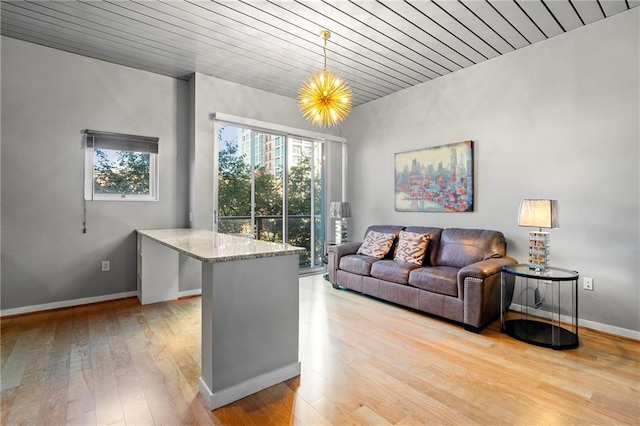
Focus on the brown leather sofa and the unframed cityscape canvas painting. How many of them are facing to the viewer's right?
0

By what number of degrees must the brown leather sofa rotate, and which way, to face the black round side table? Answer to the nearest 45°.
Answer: approximately 135° to its left

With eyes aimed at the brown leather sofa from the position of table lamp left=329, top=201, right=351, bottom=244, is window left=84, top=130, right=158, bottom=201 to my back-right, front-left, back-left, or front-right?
back-right

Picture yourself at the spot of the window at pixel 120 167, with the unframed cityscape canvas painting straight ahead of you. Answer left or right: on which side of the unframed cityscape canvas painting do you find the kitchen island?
right

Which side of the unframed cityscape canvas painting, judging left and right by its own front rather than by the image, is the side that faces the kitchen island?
front

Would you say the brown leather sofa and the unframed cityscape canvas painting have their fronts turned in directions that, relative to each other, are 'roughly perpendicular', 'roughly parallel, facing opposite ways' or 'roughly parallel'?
roughly parallel

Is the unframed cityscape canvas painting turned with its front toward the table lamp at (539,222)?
no

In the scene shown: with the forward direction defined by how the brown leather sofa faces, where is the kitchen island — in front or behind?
in front

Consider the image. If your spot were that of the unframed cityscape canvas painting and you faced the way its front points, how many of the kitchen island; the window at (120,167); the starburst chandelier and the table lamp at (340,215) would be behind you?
0

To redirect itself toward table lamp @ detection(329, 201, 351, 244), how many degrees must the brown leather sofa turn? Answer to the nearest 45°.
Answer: approximately 90° to its right

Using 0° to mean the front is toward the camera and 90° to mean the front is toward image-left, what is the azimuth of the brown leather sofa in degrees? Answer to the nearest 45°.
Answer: approximately 45°

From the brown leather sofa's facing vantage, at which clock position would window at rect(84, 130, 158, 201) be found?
The window is roughly at 1 o'clock from the brown leather sofa.
